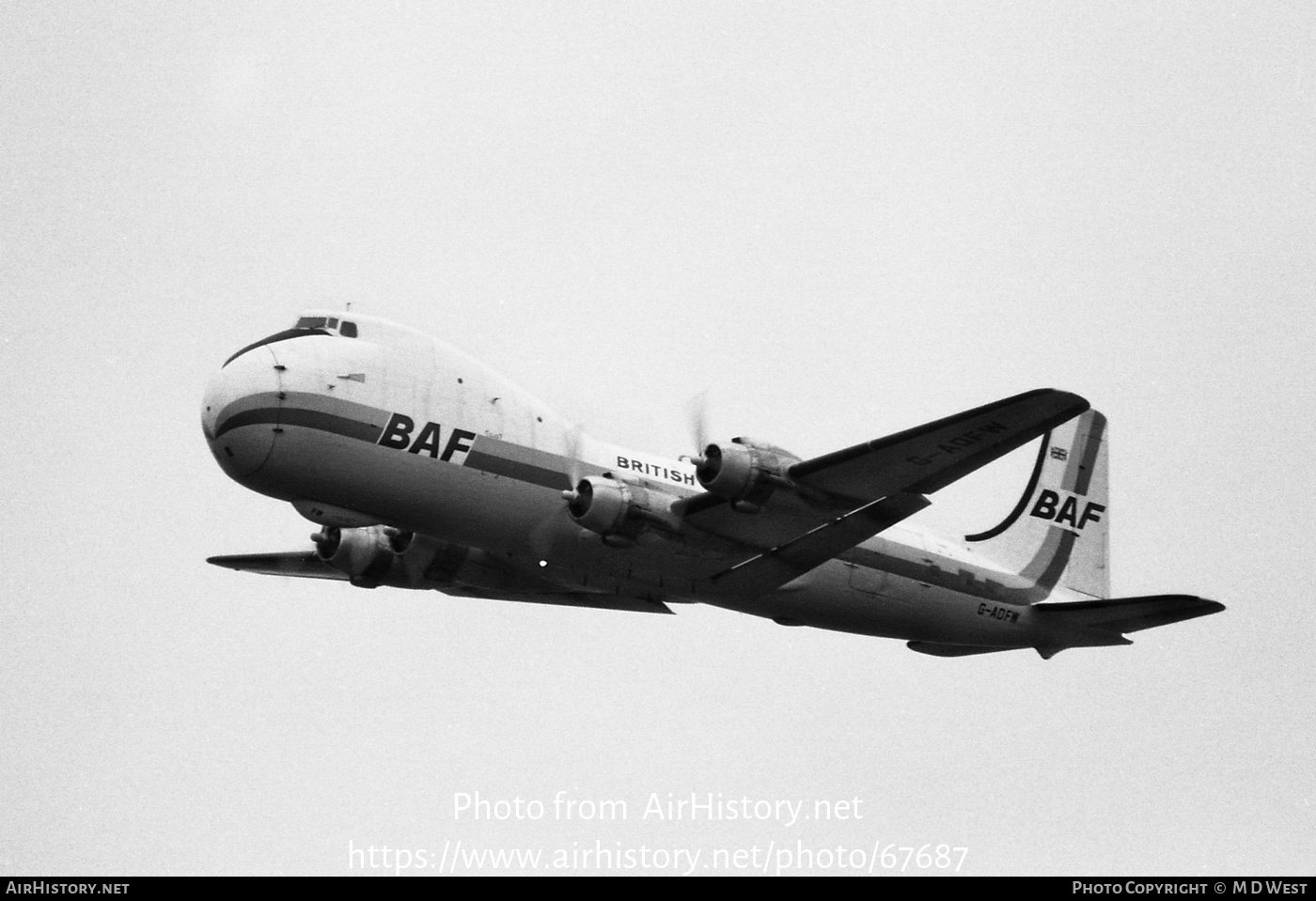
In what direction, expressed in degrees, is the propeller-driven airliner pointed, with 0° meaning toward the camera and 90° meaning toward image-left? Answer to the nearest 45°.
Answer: approximately 45°
